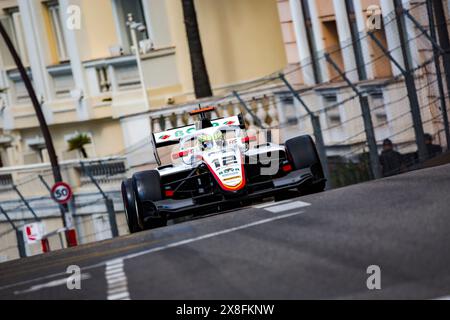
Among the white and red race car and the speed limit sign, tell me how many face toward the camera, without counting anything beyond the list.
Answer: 2

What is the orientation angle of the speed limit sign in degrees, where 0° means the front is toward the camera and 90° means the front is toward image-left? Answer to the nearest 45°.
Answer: approximately 0°

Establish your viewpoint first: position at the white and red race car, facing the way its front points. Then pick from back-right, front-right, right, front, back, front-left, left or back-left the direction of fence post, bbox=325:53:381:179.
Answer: back-left

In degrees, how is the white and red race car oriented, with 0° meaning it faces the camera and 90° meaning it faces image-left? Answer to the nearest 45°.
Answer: approximately 0°

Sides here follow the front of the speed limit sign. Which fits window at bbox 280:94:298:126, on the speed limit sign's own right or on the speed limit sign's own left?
on the speed limit sign's own left

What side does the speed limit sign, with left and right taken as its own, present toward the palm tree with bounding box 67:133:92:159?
back
